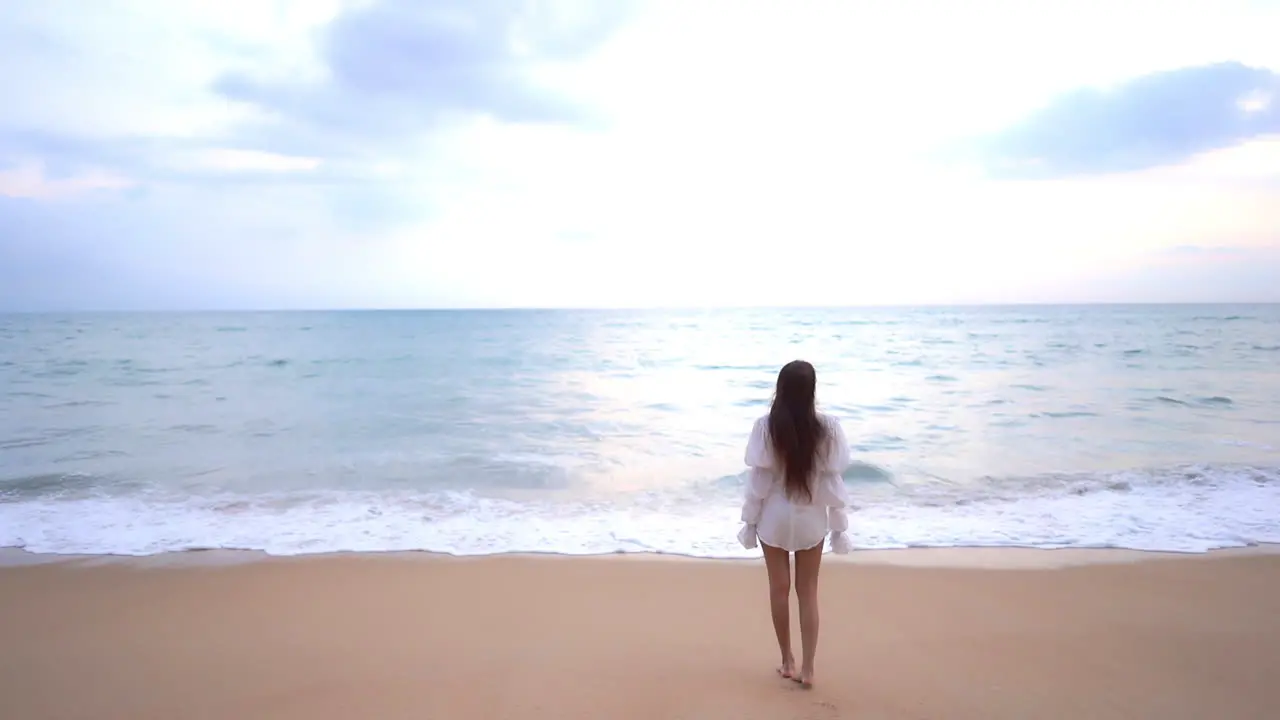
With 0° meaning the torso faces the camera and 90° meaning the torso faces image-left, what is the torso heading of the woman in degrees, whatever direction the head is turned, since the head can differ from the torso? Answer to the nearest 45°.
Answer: approximately 180°

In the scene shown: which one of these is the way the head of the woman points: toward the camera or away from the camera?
away from the camera
